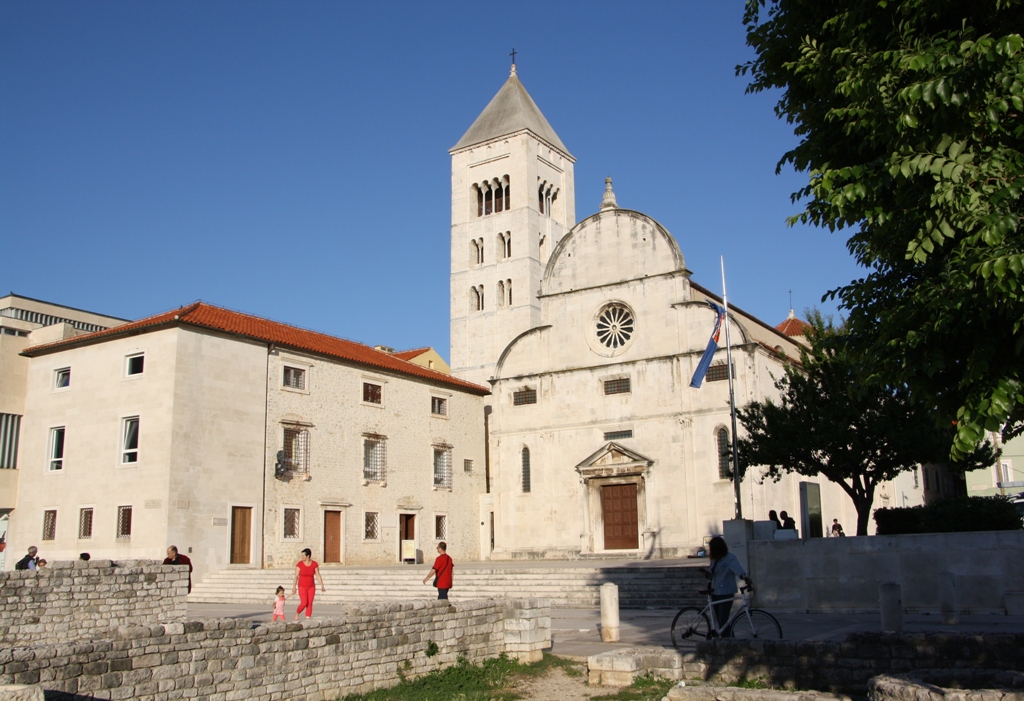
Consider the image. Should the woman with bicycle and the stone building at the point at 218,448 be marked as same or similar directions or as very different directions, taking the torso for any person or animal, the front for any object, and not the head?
very different directions

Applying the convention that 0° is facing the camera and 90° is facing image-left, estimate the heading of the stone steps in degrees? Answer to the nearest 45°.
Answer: approximately 0°

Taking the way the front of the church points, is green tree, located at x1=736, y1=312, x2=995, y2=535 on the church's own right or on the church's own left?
on the church's own left

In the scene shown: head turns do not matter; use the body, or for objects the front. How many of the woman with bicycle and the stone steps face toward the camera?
1

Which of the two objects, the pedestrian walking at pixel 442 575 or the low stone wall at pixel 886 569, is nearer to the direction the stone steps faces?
the pedestrian walking

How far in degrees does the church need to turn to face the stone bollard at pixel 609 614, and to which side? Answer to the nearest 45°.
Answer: approximately 45° to its left

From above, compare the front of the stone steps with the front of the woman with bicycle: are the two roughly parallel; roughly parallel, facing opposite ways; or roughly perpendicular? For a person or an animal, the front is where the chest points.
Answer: roughly perpendicular

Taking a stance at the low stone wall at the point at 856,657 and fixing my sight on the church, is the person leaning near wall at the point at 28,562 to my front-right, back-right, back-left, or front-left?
front-left

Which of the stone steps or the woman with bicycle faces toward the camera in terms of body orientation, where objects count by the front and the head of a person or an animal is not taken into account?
the stone steps

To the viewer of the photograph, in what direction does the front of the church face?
facing the viewer and to the left of the viewer

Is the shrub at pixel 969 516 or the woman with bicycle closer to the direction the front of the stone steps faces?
the woman with bicycle

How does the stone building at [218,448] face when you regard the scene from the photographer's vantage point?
facing the viewer and to the right of the viewer
